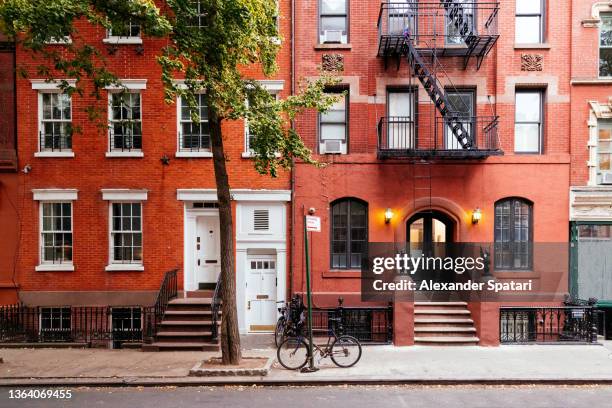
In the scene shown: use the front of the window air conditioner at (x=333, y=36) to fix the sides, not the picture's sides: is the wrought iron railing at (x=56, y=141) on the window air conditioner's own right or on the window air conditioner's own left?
on the window air conditioner's own right

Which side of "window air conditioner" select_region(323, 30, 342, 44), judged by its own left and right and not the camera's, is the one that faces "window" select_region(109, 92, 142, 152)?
right

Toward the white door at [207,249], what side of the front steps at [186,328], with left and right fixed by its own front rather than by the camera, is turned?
back

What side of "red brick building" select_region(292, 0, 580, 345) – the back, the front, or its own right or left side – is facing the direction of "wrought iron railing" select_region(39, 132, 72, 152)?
right

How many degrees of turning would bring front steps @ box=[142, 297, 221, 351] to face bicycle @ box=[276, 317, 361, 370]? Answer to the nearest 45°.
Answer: approximately 45° to its left

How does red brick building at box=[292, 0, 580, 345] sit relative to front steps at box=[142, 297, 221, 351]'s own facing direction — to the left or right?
on its left

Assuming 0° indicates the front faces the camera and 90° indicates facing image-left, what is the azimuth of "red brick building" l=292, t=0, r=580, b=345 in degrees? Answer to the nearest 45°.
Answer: approximately 0°

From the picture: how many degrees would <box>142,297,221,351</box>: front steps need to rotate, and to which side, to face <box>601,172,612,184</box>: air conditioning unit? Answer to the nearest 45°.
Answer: approximately 90° to its left

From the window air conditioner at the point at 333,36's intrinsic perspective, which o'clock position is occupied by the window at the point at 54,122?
The window is roughly at 3 o'clock from the window air conditioner.
